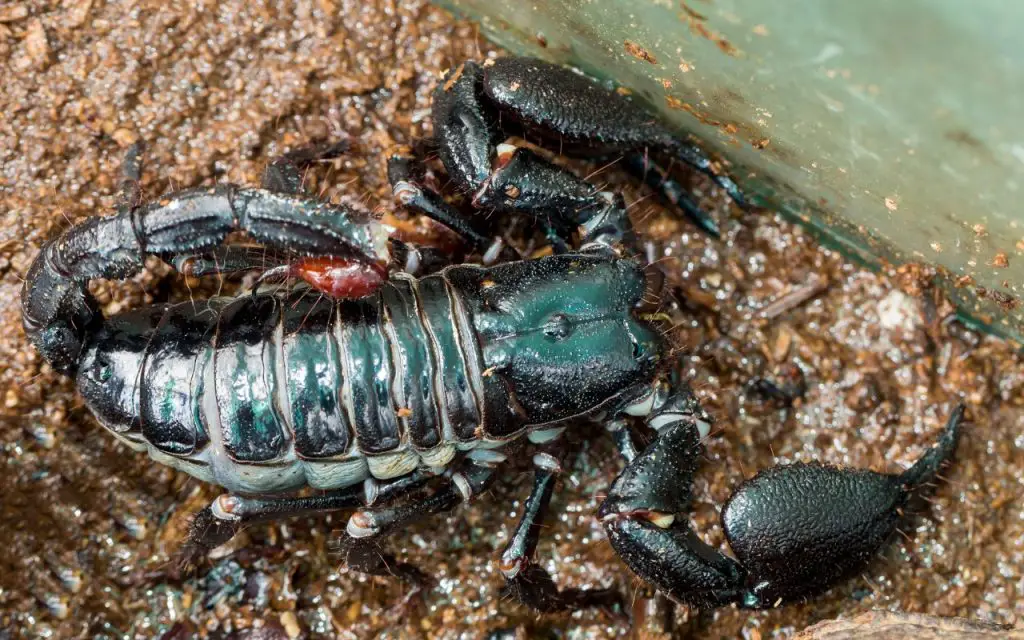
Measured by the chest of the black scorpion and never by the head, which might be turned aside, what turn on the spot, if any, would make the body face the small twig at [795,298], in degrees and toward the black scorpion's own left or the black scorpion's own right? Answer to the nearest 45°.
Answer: approximately 45° to the black scorpion's own left

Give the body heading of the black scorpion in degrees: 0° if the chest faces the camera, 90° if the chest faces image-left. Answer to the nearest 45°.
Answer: approximately 270°
